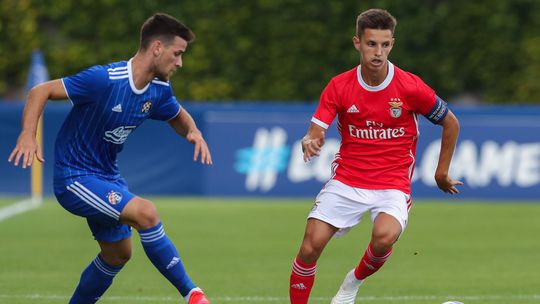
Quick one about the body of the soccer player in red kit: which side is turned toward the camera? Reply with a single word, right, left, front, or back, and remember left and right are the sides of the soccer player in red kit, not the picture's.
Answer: front

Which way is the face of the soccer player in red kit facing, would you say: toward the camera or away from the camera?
toward the camera

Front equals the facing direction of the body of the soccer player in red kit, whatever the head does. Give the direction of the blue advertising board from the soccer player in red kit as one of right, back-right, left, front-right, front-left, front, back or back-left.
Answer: back

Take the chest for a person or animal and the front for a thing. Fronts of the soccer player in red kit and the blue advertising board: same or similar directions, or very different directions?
same or similar directions

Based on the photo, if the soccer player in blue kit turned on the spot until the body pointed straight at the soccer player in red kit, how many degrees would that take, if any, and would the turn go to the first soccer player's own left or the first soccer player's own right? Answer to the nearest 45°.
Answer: approximately 45° to the first soccer player's own left

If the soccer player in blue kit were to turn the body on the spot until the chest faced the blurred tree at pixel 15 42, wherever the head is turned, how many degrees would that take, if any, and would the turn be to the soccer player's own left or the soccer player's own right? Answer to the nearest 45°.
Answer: approximately 135° to the soccer player's own left

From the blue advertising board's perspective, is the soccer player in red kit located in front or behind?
in front

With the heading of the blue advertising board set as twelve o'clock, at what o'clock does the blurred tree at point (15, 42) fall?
The blurred tree is roughly at 4 o'clock from the blue advertising board.

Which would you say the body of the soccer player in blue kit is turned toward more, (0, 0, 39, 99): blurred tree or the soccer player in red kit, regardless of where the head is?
the soccer player in red kit

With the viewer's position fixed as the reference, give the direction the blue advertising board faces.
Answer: facing the viewer

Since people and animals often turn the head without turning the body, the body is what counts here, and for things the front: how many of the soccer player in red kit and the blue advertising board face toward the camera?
2

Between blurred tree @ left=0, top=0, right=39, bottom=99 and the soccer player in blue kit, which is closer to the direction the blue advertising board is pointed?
the soccer player in blue kit
